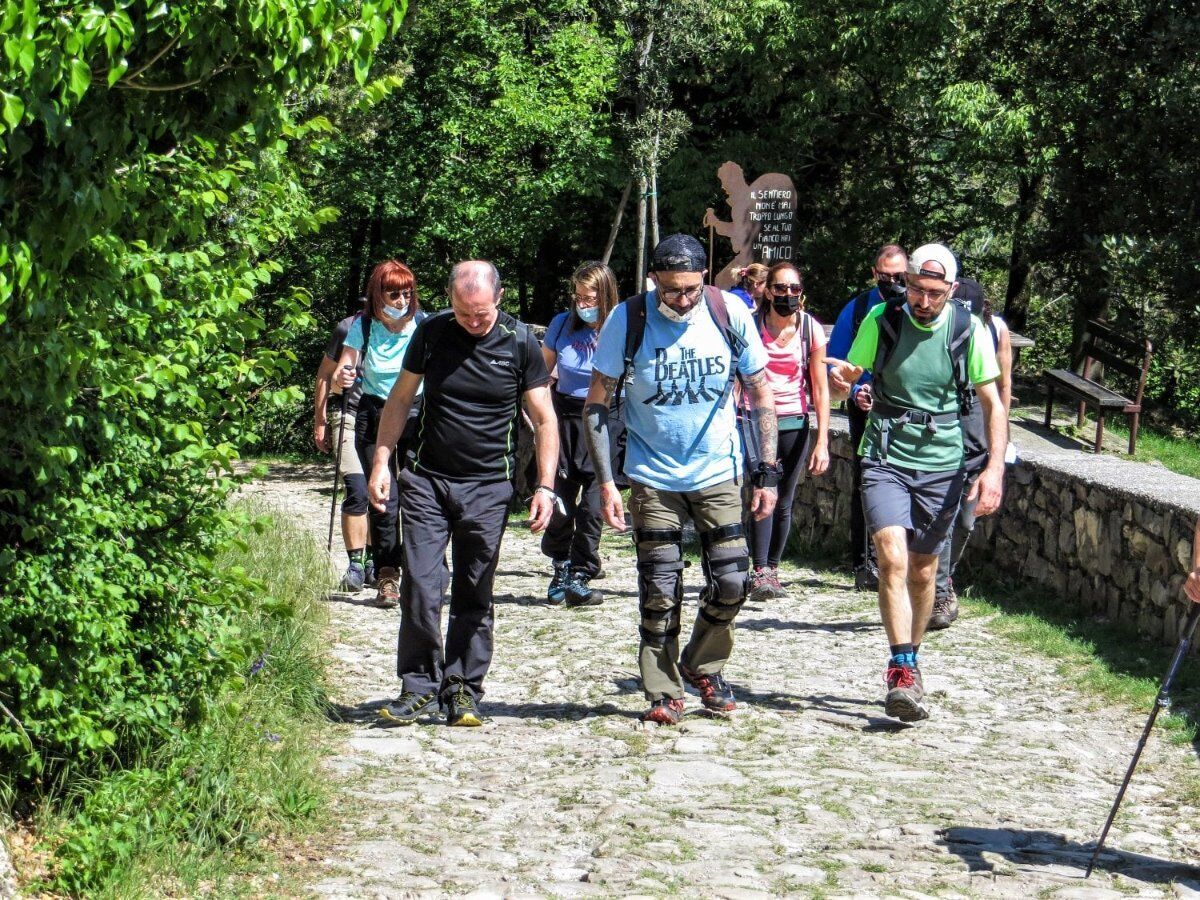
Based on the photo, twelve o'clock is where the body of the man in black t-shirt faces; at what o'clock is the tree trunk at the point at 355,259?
The tree trunk is roughly at 6 o'clock from the man in black t-shirt.

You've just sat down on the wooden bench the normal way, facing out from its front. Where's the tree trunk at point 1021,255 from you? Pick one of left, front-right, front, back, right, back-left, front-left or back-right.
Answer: back-right

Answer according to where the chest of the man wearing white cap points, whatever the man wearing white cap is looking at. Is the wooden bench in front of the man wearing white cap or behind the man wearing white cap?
behind

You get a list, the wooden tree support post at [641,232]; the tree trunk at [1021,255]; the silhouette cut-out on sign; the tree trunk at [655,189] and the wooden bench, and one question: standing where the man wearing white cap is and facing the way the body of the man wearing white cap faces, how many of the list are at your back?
5

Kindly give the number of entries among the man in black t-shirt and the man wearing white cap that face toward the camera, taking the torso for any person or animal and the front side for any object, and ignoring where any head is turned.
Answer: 2

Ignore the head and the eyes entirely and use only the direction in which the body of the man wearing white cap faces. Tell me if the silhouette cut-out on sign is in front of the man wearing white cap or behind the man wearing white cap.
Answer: behind

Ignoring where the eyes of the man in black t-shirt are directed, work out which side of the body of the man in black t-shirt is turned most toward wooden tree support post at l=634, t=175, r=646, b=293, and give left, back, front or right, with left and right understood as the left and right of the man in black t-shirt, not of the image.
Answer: back

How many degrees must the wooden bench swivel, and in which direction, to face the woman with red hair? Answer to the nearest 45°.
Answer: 0° — it already faces them

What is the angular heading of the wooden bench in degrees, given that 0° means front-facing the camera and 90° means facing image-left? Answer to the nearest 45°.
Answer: approximately 45°

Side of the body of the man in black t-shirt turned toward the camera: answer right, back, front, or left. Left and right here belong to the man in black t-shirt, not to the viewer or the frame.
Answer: front

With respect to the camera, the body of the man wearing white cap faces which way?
toward the camera

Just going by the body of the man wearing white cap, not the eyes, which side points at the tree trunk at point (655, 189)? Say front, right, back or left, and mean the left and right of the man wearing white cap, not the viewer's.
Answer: back
